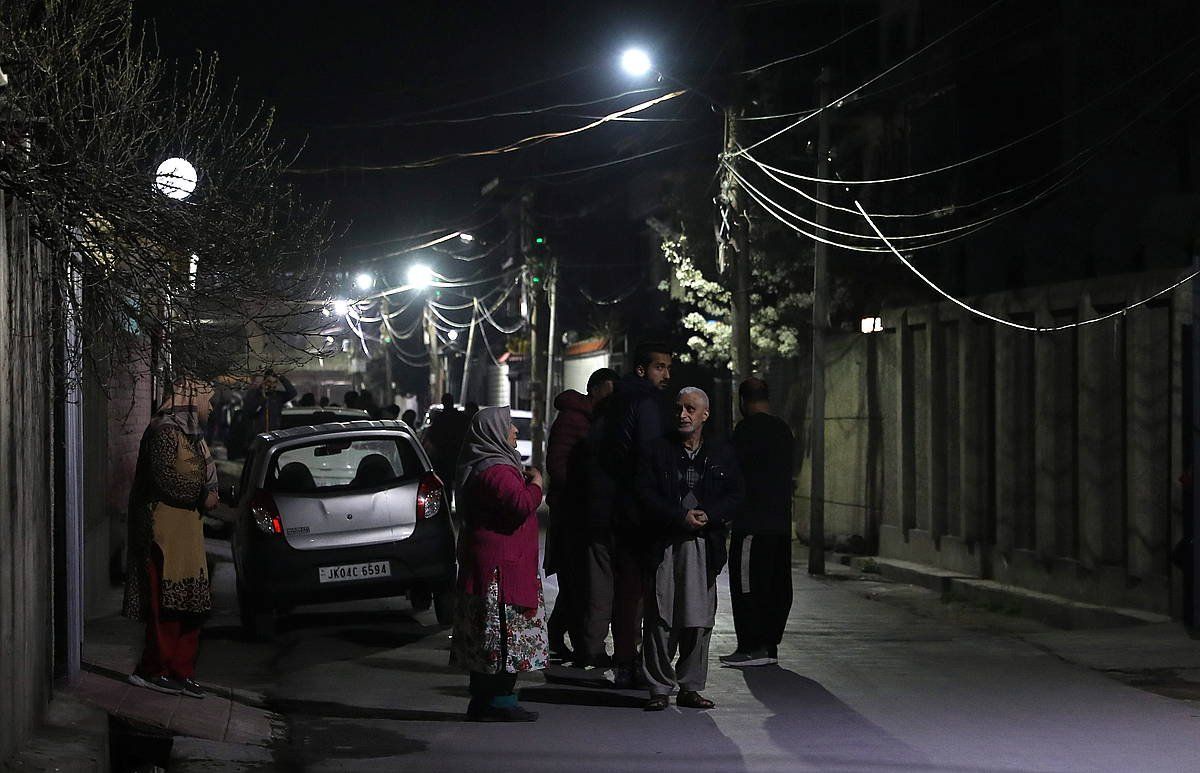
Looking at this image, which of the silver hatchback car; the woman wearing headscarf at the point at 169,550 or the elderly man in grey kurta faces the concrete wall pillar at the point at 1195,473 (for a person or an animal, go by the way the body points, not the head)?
the woman wearing headscarf

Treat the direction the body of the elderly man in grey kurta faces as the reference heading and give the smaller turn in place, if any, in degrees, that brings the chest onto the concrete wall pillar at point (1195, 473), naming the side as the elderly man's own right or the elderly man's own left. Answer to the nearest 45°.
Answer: approximately 135° to the elderly man's own left

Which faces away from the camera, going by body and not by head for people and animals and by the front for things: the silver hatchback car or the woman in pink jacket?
the silver hatchback car

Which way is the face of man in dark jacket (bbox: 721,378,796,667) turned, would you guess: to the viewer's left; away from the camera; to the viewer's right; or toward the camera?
away from the camera

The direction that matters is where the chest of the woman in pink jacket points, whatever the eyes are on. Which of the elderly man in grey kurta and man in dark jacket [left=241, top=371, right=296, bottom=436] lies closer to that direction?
the elderly man in grey kurta

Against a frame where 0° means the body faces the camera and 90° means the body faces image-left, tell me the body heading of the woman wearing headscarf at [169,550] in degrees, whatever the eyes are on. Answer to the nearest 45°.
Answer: approximately 270°

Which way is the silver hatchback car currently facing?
away from the camera

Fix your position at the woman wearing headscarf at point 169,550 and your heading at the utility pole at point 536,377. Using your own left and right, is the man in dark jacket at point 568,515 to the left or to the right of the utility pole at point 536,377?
right

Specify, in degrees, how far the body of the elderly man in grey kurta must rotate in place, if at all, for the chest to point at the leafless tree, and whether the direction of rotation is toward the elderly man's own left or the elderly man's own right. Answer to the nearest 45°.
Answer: approximately 45° to the elderly man's own right

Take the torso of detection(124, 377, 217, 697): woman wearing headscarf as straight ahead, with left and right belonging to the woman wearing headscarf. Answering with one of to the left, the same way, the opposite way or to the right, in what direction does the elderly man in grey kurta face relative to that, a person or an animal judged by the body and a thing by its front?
to the right

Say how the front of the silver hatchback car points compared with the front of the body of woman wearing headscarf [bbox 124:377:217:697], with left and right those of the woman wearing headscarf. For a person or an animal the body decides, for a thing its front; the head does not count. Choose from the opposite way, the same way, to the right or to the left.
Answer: to the left

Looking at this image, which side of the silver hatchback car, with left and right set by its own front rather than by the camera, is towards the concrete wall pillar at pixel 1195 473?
right

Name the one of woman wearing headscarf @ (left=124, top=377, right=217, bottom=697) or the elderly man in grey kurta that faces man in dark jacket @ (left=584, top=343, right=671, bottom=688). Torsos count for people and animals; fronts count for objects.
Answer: the woman wearing headscarf
